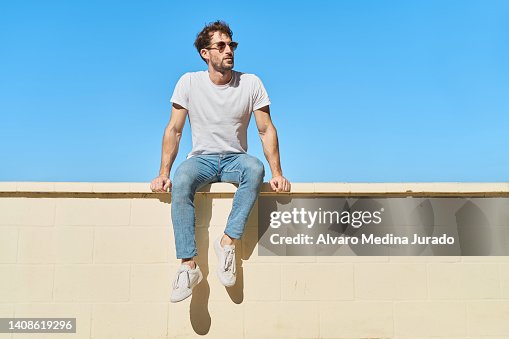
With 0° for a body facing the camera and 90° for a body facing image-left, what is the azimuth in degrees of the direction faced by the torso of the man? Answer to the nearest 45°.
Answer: approximately 0°

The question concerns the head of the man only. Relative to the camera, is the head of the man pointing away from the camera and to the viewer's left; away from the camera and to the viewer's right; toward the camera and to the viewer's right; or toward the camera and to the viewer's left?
toward the camera and to the viewer's right
